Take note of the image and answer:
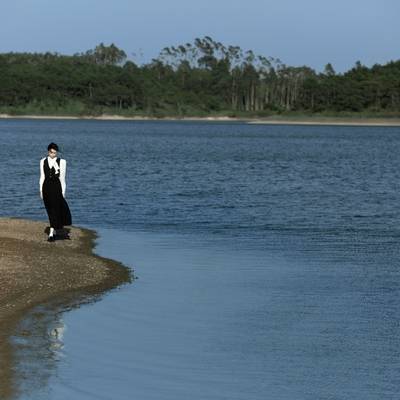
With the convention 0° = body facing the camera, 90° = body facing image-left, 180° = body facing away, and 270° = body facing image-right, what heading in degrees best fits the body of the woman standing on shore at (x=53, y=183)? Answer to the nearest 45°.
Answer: approximately 0°
